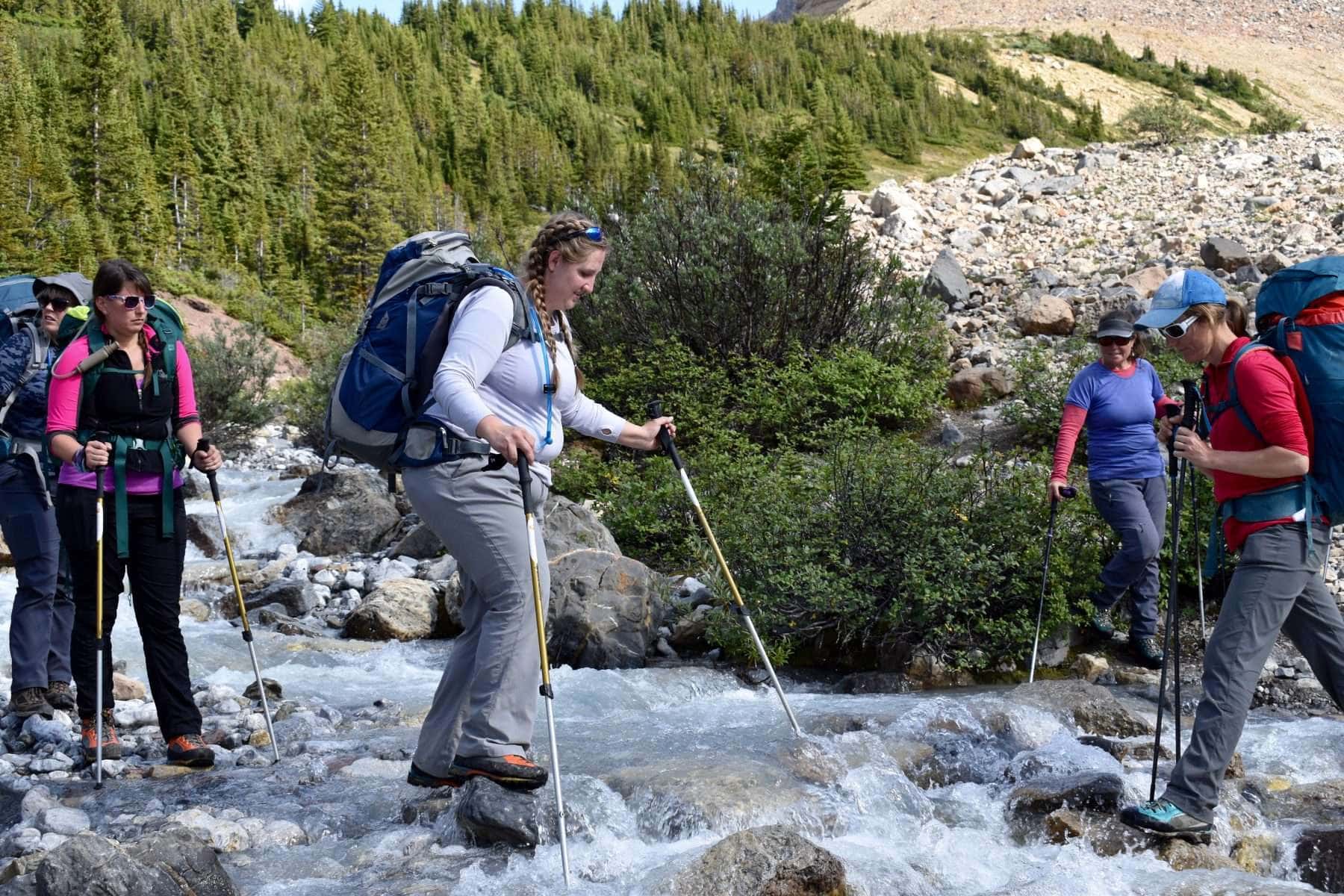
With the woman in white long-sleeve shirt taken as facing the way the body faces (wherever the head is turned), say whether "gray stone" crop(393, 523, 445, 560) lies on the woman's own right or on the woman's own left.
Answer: on the woman's own left

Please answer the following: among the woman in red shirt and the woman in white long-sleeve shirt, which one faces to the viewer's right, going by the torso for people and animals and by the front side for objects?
the woman in white long-sleeve shirt

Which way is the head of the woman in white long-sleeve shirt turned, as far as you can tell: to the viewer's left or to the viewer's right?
to the viewer's right

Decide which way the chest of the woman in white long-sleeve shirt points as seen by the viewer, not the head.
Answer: to the viewer's right

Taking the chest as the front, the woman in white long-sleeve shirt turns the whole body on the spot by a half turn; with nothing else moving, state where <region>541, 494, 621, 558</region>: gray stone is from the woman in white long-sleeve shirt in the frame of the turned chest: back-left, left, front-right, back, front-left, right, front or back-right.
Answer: right

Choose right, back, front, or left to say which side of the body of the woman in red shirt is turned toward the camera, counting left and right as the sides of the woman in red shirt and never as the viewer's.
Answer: left

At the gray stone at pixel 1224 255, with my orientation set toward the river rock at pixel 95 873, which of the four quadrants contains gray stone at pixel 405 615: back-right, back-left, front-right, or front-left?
front-right

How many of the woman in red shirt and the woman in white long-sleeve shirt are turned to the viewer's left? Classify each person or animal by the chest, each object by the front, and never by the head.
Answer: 1

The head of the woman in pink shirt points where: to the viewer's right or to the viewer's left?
to the viewer's right

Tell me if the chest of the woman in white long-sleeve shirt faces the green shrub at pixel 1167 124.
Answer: no
